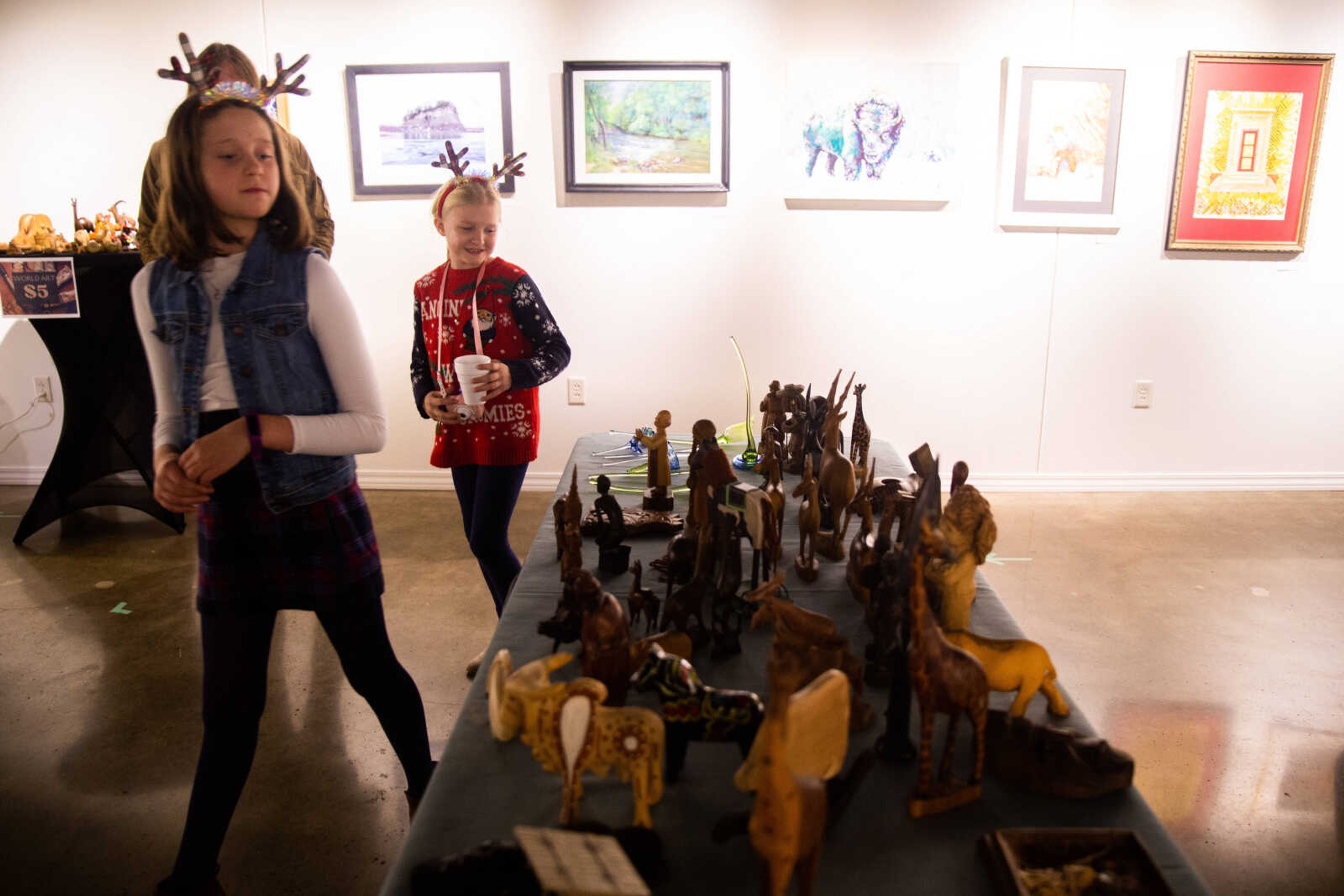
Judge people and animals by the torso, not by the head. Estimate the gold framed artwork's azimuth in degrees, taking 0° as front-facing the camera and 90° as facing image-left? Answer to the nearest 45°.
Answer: approximately 0°

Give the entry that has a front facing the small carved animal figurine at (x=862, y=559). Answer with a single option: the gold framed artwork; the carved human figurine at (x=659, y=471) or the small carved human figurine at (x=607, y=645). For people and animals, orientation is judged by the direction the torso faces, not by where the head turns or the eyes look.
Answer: the gold framed artwork

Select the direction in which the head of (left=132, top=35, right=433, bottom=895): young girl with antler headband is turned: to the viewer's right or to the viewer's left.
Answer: to the viewer's right

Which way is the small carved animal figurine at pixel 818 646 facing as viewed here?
to the viewer's left

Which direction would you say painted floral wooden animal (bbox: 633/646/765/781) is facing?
to the viewer's left
